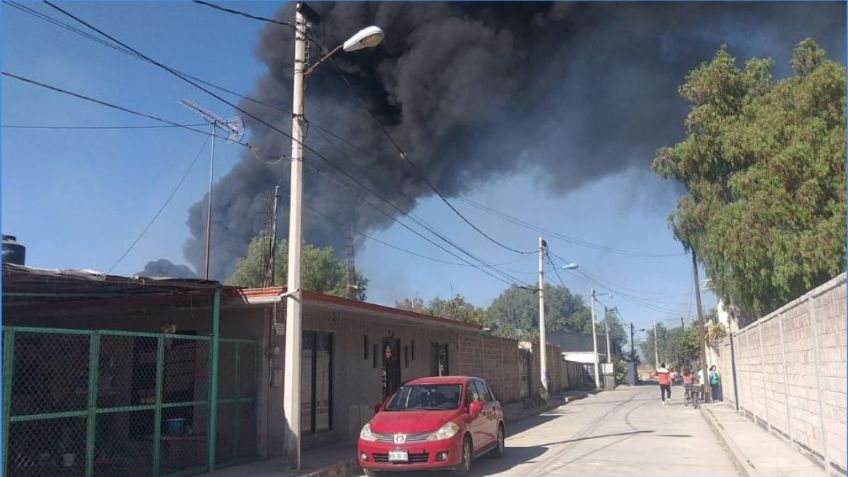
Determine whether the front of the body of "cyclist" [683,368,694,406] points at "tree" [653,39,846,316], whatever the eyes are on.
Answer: no
